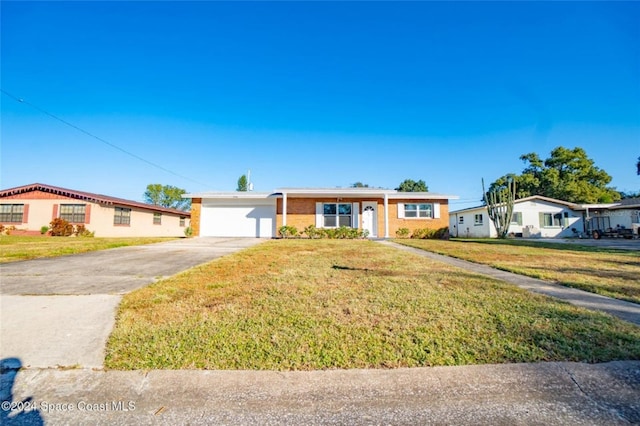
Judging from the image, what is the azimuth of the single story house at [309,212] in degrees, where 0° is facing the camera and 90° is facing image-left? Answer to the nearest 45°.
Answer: approximately 0°

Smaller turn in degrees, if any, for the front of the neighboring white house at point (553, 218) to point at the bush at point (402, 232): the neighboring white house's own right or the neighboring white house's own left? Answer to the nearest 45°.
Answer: approximately 45° to the neighboring white house's own right

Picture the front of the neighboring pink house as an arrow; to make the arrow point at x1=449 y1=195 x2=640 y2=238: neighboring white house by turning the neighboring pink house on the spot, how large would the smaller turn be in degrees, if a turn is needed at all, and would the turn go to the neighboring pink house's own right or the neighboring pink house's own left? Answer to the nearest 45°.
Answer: approximately 45° to the neighboring pink house's own left

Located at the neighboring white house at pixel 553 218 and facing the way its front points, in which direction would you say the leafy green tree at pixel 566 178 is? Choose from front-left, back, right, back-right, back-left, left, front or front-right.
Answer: back

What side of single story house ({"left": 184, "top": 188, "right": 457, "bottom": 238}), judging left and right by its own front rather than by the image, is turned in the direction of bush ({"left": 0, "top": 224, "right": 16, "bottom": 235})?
right

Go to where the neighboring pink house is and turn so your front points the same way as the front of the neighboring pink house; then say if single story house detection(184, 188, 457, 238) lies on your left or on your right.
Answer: on your left

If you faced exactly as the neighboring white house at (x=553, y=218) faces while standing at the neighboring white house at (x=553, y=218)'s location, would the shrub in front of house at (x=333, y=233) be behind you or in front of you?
in front

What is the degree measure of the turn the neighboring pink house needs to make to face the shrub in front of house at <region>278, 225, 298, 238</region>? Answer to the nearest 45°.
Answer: approximately 45° to its left

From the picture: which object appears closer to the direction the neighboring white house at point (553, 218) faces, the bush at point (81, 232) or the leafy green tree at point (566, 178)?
the bush

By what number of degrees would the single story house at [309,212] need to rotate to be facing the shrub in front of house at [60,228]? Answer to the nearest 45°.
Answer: approximately 90° to its right

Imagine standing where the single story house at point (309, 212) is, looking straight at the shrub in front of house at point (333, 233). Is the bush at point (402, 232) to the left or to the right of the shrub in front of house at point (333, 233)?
left

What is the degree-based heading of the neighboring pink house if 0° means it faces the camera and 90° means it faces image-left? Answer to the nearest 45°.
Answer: approximately 0°

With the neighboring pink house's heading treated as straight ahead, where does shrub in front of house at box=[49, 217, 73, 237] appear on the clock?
The shrub in front of house is roughly at 11 o'clock from the neighboring pink house.

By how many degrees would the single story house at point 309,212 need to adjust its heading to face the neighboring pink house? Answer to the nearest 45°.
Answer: approximately 90° to its right

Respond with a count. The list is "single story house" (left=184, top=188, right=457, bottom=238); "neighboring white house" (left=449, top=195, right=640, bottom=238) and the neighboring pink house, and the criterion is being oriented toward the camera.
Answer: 3
